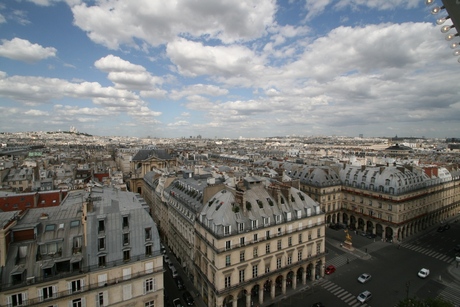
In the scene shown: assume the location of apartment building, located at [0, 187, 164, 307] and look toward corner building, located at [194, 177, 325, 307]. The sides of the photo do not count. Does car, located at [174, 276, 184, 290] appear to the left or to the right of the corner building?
left

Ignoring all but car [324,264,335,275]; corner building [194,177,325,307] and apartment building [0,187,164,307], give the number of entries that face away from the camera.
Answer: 0

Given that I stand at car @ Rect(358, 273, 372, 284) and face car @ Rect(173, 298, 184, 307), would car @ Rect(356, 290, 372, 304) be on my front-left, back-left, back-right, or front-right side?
front-left

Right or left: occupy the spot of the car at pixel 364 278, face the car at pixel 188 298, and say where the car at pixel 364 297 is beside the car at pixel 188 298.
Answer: left

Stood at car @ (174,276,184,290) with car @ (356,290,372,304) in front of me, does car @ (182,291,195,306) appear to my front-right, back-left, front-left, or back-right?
front-right

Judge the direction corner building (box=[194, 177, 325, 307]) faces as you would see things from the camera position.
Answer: facing the viewer and to the right of the viewer

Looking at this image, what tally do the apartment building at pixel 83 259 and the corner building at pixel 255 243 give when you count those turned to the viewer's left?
0
